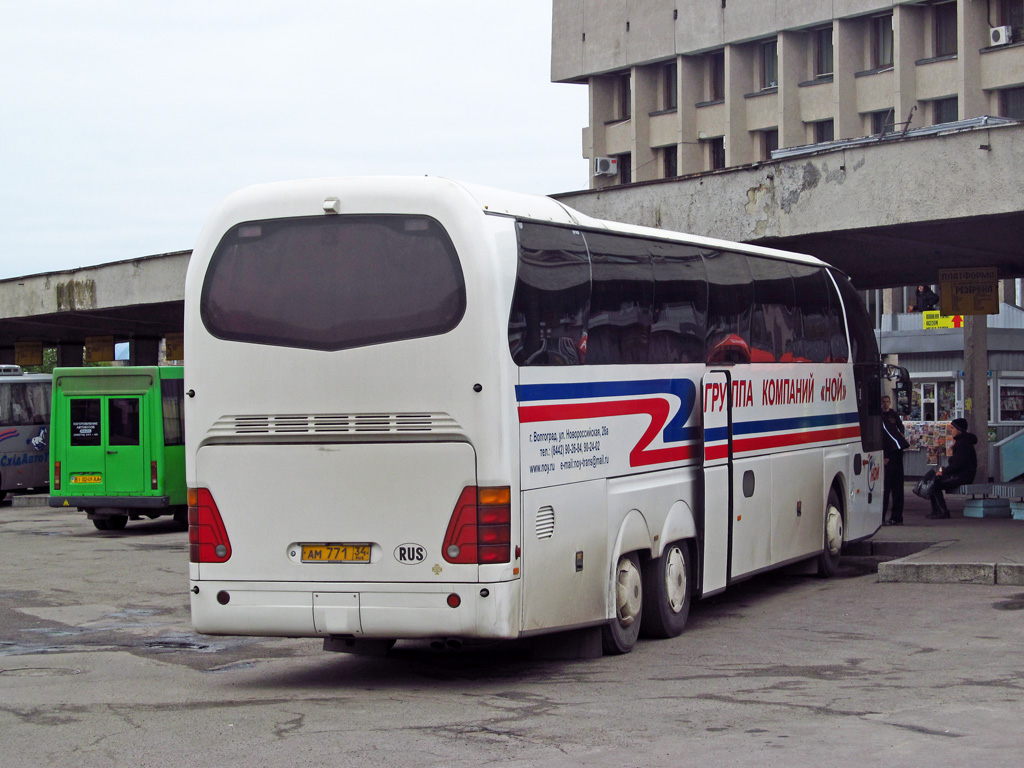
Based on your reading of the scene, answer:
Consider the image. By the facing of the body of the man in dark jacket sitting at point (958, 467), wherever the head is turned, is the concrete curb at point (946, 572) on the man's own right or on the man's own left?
on the man's own left

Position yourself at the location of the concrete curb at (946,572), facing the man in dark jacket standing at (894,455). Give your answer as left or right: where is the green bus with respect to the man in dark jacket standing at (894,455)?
left

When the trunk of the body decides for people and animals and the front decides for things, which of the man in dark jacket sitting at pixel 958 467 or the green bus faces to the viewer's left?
the man in dark jacket sitting

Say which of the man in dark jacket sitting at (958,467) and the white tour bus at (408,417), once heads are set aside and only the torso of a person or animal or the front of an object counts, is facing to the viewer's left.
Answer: the man in dark jacket sitting

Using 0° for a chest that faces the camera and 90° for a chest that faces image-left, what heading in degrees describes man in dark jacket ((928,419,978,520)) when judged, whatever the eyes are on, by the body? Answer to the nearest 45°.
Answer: approximately 90°

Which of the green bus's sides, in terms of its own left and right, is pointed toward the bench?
right

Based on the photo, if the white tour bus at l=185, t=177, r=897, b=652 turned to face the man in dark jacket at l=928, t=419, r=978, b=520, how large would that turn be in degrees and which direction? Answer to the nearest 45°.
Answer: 0° — it already faces them

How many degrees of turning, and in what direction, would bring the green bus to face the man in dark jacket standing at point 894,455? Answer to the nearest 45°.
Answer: approximately 90° to its right

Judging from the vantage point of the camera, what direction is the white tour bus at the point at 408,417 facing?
facing away from the viewer and to the right of the viewer

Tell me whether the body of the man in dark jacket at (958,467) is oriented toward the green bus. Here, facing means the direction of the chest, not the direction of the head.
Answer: yes

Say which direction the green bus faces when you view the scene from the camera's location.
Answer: facing away from the viewer and to the right of the viewer

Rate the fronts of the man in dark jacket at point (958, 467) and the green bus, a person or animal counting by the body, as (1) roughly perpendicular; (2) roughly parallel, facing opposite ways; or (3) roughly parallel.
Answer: roughly perpendicular
